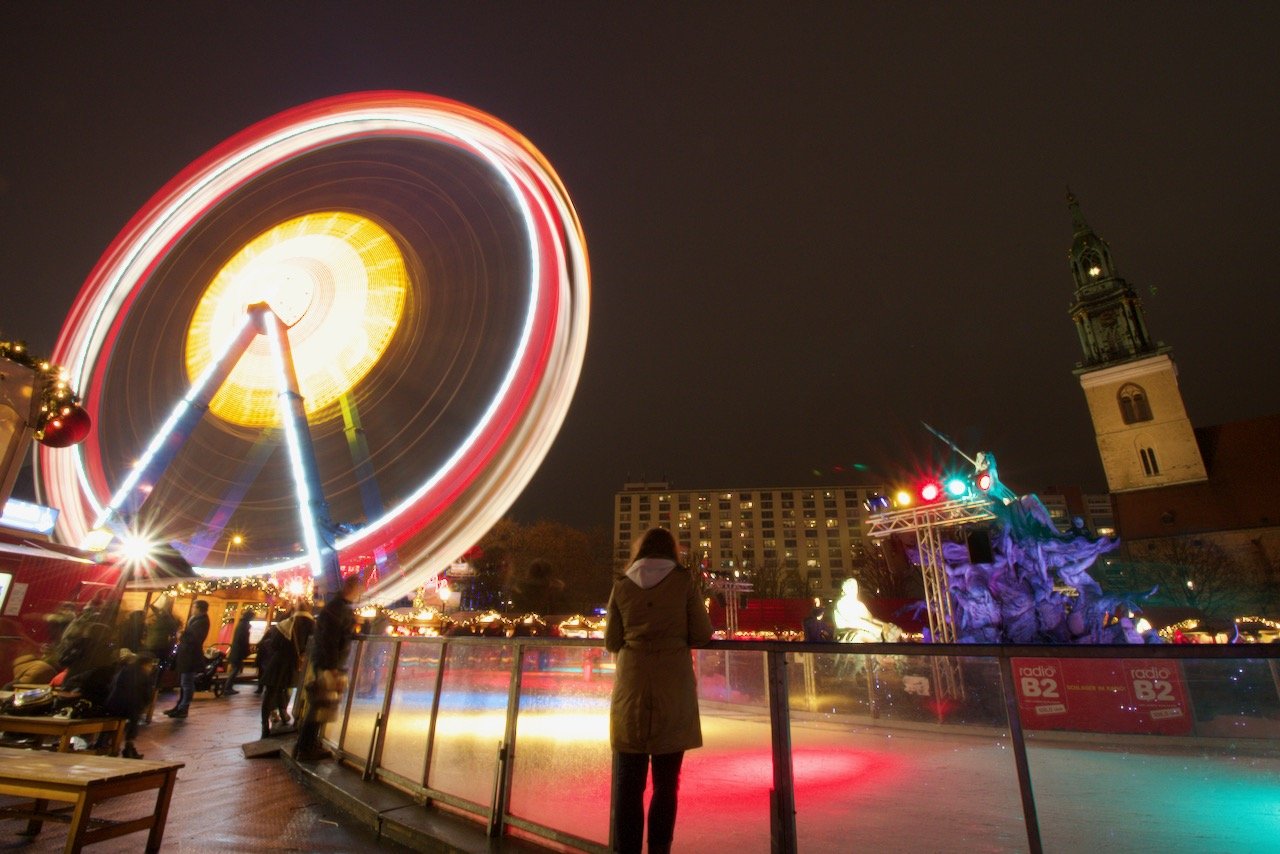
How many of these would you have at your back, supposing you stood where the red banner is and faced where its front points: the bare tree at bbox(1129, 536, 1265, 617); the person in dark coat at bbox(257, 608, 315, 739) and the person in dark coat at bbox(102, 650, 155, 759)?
1

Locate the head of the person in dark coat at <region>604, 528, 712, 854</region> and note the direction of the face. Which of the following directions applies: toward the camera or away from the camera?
away from the camera

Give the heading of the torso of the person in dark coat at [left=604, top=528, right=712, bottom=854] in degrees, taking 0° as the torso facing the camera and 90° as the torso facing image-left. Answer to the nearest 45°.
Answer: approximately 180°

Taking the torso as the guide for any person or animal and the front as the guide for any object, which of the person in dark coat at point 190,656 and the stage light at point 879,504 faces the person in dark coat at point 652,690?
the stage light

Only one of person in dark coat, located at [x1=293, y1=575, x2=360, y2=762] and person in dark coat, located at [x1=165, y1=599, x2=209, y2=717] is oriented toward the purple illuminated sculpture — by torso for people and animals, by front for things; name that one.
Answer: person in dark coat, located at [x1=293, y1=575, x2=360, y2=762]

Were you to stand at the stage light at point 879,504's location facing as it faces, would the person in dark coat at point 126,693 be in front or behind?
in front

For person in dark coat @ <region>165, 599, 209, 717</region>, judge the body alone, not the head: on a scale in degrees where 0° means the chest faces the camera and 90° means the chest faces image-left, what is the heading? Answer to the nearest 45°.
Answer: approximately 90°

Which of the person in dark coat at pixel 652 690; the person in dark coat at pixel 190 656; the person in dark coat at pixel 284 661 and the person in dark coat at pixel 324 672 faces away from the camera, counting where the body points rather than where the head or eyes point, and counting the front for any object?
the person in dark coat at pixel 652 690

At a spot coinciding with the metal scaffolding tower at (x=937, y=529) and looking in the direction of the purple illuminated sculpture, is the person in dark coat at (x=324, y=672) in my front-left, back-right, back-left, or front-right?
back-right

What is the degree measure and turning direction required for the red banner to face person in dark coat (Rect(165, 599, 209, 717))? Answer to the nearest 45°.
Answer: approximately 45° to its right
